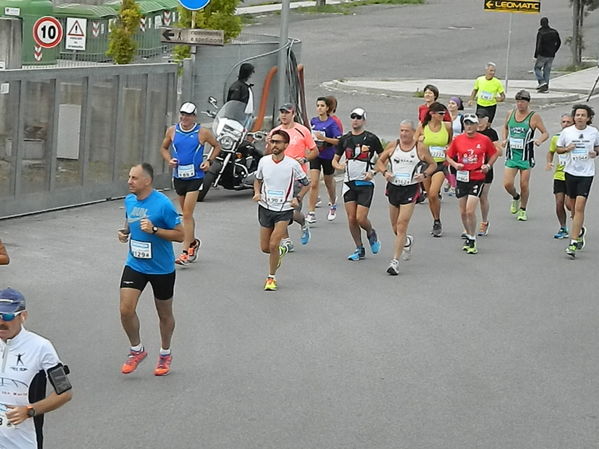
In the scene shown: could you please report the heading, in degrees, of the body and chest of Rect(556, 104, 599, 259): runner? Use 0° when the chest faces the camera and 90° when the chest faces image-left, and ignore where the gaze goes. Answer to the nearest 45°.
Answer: approximately 0°

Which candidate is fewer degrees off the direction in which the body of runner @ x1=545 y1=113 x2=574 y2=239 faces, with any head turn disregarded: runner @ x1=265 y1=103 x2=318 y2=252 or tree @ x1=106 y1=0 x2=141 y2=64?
the runner

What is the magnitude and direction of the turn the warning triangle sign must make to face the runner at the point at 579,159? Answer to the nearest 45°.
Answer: approximately 45° to its left

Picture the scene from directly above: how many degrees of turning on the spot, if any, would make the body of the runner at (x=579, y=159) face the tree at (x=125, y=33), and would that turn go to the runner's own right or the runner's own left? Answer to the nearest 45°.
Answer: approximately 135° to the runner's own right

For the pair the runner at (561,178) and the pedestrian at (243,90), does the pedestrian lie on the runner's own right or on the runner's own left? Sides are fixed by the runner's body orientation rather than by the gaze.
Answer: on the runner's own right

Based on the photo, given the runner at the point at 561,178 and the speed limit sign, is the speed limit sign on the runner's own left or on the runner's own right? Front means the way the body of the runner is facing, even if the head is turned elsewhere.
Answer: on the runner's own right
